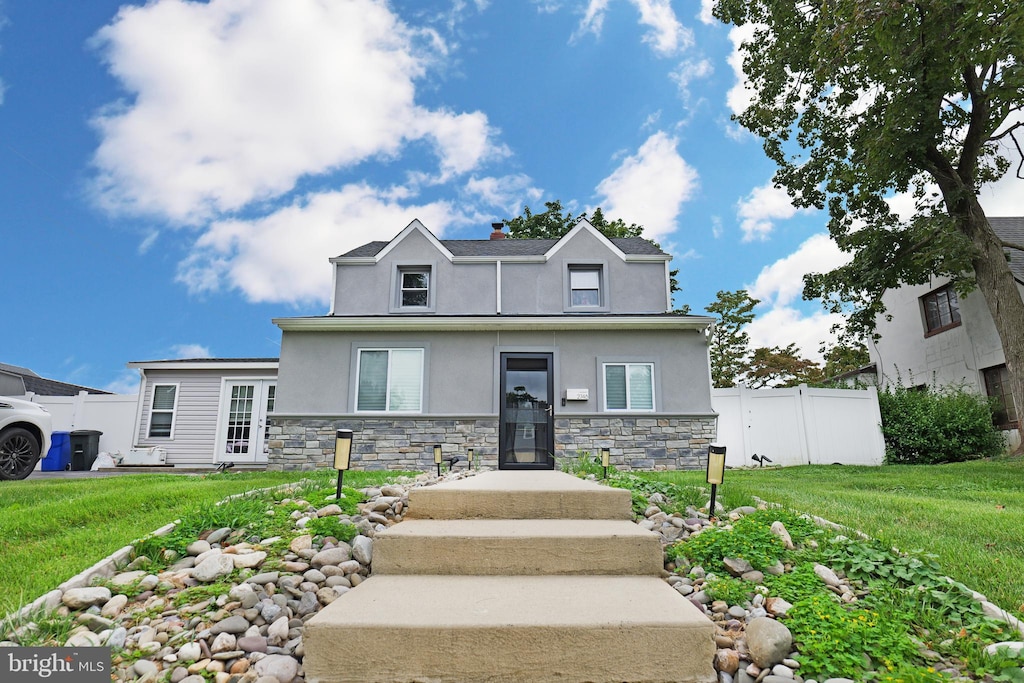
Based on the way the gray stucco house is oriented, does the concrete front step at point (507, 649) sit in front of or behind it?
in front

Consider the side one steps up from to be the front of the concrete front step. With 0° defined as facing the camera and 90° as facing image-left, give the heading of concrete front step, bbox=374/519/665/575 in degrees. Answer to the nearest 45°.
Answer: approximately 0°

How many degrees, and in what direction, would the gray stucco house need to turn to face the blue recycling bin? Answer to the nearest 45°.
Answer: approximately 90° to its right

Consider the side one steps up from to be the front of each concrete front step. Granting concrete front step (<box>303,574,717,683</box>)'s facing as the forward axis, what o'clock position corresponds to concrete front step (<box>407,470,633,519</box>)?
concrete front step (<box>407,470,633,519</box>) is roughly at 6 o'clock from concrete front step (<box>303,574,717,683</box>).

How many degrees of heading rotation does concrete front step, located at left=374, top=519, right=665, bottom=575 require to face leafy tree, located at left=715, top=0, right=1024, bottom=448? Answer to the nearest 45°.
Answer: approximately 135° to its left

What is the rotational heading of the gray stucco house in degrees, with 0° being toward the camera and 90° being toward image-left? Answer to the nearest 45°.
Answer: approximately 0°

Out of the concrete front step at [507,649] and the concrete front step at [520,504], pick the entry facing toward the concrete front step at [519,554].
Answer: the concrete front step at [520,504]

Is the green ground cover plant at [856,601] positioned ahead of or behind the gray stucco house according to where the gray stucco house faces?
ahead

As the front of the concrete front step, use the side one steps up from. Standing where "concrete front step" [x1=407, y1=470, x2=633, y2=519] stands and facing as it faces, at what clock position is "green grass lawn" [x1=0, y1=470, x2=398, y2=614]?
The green grass lawn is roughly at 3 o'clock from the concrete front step.

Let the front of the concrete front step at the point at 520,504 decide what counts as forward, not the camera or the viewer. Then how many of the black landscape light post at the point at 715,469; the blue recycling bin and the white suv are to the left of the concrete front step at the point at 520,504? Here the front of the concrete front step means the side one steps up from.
1

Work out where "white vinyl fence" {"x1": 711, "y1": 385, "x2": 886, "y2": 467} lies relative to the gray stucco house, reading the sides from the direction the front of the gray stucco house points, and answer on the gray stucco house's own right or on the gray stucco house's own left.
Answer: on the gray stucco house's own left
